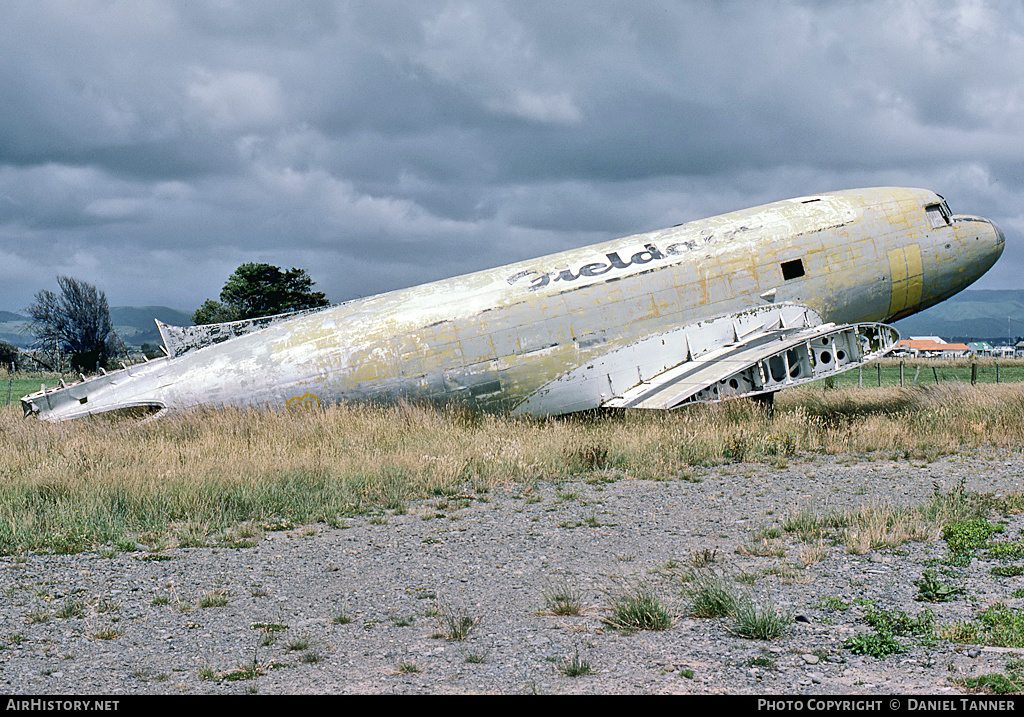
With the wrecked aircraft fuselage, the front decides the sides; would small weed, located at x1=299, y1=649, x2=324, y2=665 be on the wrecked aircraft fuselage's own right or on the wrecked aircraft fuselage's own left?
on the wrecked aircraft fuselage's own right

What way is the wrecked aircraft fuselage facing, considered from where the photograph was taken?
facing to the right of the viewer

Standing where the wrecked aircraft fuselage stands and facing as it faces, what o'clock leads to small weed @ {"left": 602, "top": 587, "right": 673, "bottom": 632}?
The small weed is roughly at 3 o'clock from the wrecked aircraft fuselage.

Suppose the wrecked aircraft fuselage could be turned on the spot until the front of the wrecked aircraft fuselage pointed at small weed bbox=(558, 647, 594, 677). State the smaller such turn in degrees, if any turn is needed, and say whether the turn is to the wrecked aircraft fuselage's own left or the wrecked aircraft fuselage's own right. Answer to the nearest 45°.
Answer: approximately 90° to the wrecked aircraft fuselage's own right

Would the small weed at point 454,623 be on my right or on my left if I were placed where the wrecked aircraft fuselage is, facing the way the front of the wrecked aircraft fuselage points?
on my right

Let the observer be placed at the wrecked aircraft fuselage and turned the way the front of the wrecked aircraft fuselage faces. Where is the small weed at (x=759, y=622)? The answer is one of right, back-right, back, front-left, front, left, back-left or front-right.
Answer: right

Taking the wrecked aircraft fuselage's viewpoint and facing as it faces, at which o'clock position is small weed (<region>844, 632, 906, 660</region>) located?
The small weed is roughly at 3 o'clock from the wrecked aircraft fuselage.

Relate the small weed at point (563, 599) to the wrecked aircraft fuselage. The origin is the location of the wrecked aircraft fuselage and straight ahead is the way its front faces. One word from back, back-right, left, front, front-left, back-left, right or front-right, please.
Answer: right
